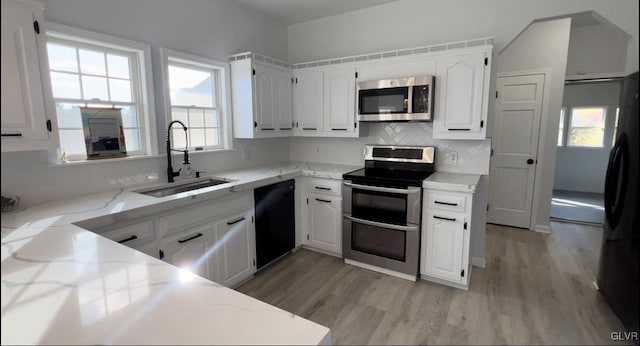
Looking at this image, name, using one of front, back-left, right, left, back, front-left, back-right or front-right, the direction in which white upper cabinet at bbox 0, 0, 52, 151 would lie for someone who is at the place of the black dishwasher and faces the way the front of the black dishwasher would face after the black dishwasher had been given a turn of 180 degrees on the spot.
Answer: left

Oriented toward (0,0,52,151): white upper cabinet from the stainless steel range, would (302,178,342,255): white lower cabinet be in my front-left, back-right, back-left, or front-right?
front-right

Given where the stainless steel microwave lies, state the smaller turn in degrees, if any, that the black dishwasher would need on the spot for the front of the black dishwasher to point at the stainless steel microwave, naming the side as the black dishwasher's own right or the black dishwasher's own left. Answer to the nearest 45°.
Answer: approximately 45° to the black dishwasher's own left

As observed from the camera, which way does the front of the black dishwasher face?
facing the viewer and to the right of the viewer

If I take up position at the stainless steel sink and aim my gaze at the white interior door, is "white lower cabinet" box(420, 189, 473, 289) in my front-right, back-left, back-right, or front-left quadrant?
front-right

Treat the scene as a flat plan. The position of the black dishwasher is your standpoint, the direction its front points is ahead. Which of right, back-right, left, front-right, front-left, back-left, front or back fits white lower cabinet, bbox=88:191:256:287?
right

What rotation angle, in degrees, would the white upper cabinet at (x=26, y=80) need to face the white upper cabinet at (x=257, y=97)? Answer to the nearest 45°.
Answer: approximately 90° to its left

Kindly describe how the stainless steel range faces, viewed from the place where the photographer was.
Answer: facing the viewer and to the left of the viewer

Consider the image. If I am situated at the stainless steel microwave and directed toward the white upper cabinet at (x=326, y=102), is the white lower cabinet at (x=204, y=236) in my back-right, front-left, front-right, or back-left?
front-left
